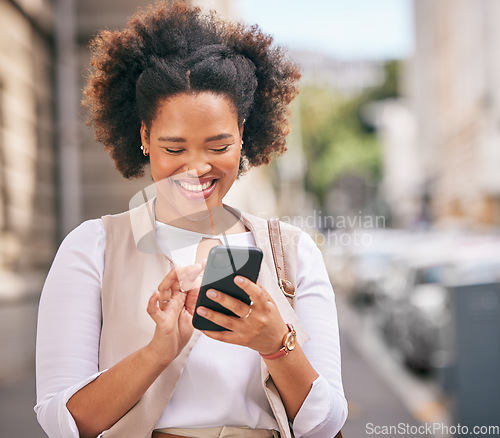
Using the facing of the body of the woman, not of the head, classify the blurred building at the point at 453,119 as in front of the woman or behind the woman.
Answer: behind

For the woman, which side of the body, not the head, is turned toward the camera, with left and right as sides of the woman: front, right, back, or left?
front

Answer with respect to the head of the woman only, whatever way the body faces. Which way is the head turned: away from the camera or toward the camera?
toward the camera
